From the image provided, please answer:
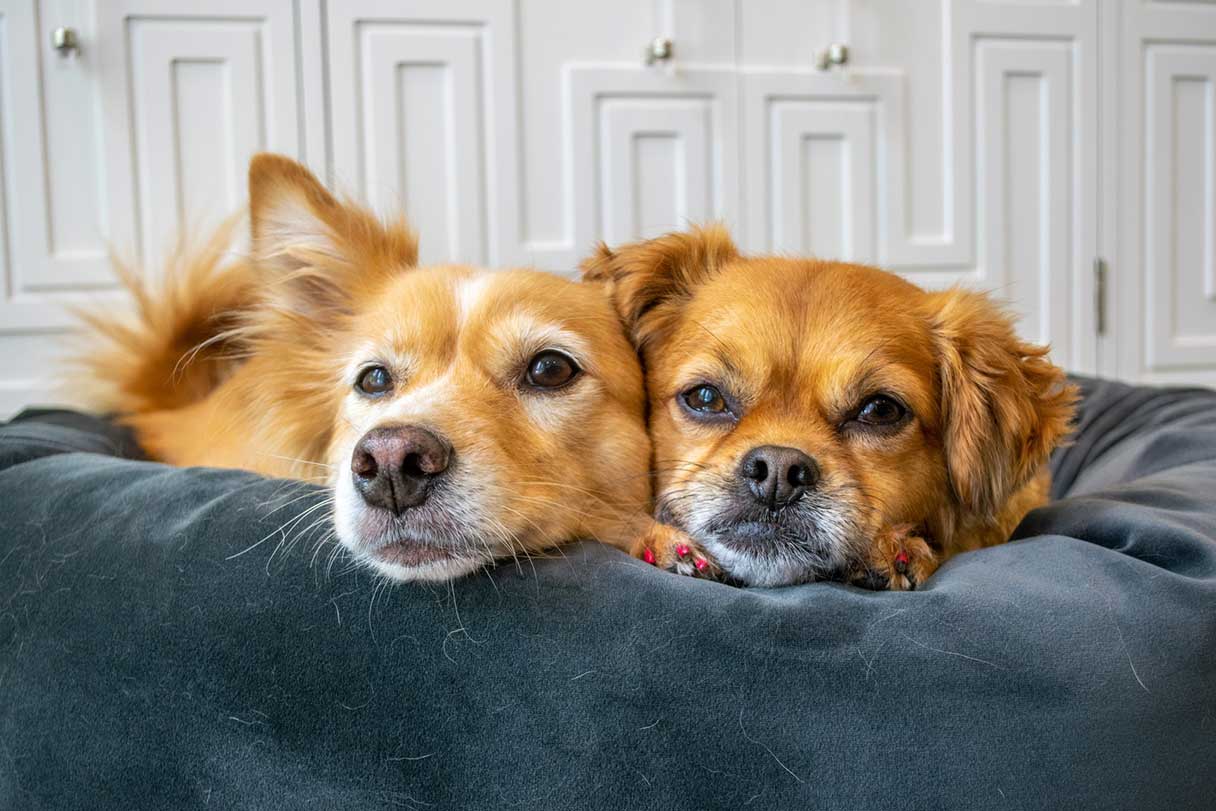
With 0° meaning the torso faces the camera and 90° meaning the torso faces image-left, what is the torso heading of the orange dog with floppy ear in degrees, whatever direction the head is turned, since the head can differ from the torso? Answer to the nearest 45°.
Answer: approximately 0°

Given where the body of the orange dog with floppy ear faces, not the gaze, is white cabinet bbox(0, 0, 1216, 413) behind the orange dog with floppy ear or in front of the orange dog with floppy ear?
behind

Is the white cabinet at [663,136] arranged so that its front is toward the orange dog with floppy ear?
yes

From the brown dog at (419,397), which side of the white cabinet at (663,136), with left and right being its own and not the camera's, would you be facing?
front

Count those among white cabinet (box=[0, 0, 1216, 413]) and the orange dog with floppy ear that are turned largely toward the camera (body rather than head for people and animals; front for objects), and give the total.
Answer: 2

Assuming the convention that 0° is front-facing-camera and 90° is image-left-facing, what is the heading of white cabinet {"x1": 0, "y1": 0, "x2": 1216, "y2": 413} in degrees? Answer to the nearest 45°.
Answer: approximately 0°
